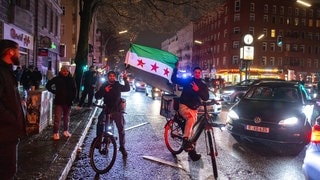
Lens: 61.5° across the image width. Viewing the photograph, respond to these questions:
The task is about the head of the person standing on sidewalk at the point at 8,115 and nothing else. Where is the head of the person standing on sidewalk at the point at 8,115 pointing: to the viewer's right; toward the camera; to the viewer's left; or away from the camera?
to the viewer's right

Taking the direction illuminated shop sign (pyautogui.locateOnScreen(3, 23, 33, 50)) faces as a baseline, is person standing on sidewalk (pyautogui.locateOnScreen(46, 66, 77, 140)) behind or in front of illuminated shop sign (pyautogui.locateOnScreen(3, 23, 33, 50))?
in front

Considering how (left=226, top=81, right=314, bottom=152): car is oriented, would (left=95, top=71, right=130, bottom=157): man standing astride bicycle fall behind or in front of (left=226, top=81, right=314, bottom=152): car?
in front

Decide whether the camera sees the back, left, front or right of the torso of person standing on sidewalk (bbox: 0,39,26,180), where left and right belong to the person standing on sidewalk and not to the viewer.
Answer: right

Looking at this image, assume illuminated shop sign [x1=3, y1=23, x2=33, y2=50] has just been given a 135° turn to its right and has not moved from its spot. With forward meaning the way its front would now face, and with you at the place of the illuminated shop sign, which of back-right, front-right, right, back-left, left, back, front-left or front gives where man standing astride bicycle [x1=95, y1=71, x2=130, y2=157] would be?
left

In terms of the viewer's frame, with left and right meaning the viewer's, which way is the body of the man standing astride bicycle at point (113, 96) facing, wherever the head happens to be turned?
facing the viewer

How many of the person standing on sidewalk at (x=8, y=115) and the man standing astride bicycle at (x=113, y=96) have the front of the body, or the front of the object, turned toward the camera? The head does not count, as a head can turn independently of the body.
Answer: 1

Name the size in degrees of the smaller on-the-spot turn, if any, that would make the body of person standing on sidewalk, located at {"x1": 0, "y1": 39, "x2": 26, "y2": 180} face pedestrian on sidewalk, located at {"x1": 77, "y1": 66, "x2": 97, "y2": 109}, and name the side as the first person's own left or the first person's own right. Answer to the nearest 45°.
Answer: approximately 90° to the first person's own left
